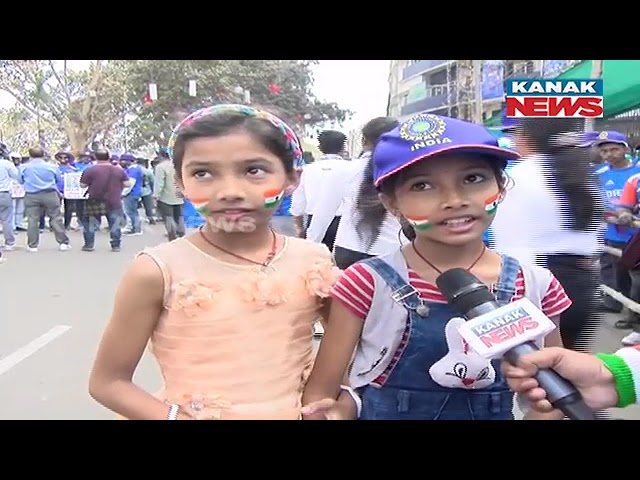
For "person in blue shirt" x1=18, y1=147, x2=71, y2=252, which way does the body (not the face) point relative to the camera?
away from the camera

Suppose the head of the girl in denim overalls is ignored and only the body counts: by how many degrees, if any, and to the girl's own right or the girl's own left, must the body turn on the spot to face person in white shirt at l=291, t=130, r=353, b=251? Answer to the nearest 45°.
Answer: approximately 180°

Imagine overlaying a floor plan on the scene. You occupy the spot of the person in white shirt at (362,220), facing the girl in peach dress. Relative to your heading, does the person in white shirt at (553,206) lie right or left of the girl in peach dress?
left

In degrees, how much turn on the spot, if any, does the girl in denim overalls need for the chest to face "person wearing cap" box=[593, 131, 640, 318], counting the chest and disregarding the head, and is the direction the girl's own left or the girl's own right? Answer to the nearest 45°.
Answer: approximately 180°

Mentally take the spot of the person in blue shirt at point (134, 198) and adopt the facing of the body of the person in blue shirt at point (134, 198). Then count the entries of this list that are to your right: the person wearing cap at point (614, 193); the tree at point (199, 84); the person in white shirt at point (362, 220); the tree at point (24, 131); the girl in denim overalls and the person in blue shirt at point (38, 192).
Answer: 2

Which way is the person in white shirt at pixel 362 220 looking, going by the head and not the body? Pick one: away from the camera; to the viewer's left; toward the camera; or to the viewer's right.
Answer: away from the camera

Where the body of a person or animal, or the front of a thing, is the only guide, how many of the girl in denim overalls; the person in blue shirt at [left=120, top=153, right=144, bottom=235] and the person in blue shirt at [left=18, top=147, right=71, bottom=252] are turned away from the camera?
1

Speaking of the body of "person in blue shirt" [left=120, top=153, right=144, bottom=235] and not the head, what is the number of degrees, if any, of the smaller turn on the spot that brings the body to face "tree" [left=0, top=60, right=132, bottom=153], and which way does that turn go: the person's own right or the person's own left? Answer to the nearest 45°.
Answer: approximately 90° to the person's own right
